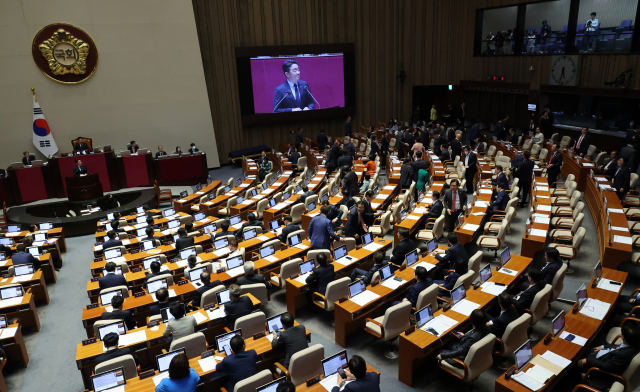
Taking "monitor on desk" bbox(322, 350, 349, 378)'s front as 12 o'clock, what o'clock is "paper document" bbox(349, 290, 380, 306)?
The paper document is roughly at 8 o'clock from the monitor on desk.

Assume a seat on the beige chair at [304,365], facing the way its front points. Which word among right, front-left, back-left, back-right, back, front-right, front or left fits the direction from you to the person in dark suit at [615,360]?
back-right

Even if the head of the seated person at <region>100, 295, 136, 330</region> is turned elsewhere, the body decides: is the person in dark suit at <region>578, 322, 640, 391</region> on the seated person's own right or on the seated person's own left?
on the seated person's own right

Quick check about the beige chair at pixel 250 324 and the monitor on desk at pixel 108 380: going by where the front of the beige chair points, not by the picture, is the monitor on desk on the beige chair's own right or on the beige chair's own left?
on the beige chair's own left

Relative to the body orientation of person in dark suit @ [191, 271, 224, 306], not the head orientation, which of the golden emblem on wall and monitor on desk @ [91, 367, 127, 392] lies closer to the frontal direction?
the golden emblem on wall

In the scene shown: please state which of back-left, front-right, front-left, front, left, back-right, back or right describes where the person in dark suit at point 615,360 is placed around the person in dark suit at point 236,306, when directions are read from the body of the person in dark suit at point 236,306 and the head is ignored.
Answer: back

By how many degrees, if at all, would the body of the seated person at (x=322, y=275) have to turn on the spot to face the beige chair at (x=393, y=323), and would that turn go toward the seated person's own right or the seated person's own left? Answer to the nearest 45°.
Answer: approximately 180°

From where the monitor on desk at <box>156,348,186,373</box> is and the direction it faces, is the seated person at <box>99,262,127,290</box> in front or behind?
behind

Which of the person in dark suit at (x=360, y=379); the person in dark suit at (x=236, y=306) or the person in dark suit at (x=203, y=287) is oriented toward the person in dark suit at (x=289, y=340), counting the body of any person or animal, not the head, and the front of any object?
the person in dark suit at (x=360, y=379)

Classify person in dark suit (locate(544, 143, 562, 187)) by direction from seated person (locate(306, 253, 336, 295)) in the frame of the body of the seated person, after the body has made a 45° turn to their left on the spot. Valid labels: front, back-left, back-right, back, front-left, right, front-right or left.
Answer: back-right

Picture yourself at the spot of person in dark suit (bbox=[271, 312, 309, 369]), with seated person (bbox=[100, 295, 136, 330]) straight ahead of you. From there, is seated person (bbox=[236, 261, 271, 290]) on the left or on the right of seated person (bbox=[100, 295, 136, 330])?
right

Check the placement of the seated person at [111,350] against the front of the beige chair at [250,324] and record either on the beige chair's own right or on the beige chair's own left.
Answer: on the beige chair's own left

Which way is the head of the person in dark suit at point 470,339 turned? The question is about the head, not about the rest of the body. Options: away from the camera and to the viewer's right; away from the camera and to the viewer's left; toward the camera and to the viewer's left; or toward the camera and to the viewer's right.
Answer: away from the camera and to the viewer's left

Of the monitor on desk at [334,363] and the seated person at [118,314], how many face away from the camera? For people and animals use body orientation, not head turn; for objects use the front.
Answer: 1

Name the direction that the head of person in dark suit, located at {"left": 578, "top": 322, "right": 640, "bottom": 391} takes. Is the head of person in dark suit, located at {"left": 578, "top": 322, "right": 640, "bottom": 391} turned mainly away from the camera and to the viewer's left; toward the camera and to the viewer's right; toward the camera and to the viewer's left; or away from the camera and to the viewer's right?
away from the camera and to the viewer's left

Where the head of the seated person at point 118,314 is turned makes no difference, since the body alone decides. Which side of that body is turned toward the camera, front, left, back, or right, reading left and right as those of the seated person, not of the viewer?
back

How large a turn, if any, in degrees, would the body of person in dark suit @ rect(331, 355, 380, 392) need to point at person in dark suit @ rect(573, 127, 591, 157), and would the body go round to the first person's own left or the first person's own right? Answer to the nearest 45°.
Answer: approximately 90° to the first person's own right

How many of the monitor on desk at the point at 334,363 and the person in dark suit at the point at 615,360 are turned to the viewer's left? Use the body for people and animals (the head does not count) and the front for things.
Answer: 1
